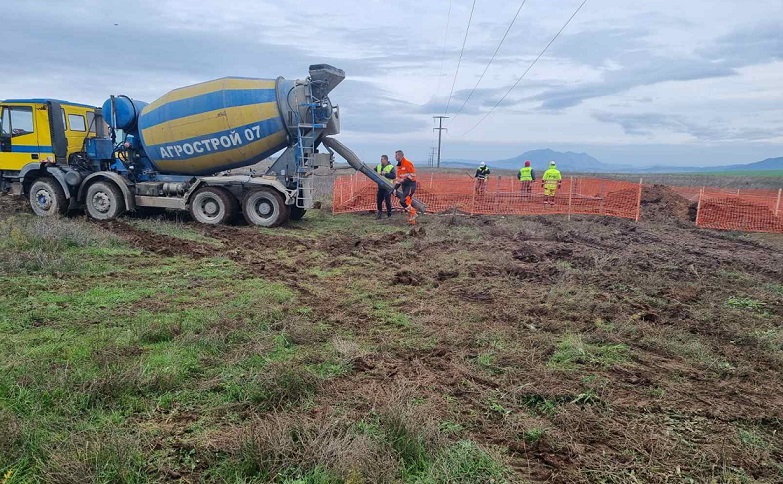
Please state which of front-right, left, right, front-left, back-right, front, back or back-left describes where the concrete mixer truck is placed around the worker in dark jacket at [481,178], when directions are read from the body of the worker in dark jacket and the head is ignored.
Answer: front-right

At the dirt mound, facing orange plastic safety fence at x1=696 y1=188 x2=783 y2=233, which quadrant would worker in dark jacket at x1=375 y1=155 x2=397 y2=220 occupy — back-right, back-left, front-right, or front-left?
back-right

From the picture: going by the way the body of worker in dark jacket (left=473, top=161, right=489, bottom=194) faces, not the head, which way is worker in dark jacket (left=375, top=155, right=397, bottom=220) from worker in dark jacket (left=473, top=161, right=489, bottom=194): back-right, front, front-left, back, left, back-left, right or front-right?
front-right

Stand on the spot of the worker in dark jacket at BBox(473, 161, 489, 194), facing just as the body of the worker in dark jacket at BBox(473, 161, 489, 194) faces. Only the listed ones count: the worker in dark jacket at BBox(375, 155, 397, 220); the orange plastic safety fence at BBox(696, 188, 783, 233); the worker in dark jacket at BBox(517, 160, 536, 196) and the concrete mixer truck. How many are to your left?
2

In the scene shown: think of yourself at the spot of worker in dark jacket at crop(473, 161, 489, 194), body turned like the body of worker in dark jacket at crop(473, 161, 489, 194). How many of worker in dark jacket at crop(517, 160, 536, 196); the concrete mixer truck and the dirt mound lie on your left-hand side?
2

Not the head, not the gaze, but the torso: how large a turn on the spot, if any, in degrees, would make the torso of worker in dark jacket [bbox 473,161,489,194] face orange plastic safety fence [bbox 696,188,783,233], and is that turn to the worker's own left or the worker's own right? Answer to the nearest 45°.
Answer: approximately 90° to the worker's own left

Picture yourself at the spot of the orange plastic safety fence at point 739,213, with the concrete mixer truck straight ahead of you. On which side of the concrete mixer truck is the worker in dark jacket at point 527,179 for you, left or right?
right

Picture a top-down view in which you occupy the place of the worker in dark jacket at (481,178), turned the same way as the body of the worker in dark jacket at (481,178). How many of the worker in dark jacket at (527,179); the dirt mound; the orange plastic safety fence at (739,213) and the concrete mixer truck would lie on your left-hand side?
3

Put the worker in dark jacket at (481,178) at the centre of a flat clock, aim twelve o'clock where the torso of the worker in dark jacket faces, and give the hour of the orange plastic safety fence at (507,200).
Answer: The orange plastic safety fence is roughly at 11 o'clock from the worker in dark jacket.

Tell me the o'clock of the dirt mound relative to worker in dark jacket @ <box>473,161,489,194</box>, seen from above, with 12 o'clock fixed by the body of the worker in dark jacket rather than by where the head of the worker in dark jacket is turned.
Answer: The dirt mound is roughly at 11 o'clock from the worker in dark jacket.

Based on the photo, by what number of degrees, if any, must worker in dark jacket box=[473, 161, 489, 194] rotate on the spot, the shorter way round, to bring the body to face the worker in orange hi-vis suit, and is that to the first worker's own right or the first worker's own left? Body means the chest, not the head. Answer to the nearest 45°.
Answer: approximately 45° to the first worker's own right

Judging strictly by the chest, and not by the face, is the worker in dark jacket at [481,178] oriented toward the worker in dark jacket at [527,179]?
no

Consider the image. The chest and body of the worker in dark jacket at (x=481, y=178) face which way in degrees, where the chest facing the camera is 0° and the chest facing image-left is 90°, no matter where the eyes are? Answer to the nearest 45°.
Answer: approximately 0°

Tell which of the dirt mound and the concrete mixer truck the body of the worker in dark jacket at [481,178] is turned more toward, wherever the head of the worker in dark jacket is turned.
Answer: the concrete mixer truck

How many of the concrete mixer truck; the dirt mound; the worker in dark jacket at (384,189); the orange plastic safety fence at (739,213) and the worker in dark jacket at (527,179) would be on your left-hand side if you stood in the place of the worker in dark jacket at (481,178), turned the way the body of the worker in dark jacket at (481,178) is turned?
3
